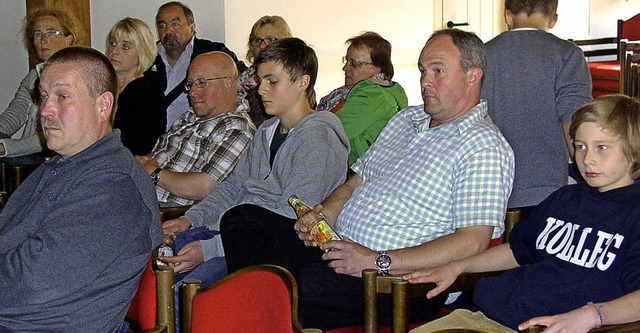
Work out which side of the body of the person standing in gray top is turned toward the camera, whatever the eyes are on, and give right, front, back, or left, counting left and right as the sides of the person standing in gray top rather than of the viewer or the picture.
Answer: back

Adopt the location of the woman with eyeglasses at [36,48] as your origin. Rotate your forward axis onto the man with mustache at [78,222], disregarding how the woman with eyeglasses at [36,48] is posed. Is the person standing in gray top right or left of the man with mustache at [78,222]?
left

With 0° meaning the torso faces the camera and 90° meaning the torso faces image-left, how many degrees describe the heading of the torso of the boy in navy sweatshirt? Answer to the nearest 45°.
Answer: approximately 45°

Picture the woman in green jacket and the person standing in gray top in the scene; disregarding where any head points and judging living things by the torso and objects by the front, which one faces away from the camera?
the person standing in gray top

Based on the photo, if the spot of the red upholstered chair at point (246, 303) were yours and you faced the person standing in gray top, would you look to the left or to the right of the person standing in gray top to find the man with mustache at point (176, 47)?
left

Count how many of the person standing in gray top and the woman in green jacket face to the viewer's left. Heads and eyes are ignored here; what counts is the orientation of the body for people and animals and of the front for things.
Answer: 1

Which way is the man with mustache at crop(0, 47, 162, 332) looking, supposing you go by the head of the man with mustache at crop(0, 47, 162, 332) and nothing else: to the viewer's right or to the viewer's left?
to the viewer's left

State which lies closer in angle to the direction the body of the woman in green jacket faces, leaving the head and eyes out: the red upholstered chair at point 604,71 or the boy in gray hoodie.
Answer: the boy in gray hoodie

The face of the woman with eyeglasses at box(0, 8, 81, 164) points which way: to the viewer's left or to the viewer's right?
to the viewer's left

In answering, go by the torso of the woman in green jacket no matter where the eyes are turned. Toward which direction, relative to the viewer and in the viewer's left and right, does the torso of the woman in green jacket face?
facing to the left of the viewer
